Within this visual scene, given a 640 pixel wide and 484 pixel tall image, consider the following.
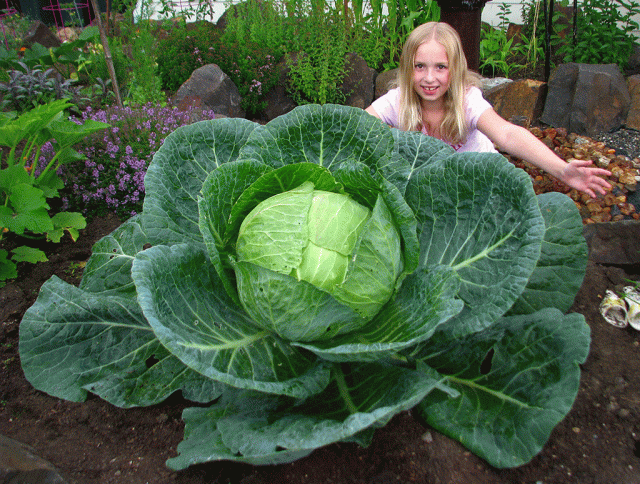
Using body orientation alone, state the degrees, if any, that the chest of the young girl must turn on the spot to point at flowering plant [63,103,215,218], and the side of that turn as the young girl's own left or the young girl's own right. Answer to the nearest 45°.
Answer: approximately 45° to the young girl's own right

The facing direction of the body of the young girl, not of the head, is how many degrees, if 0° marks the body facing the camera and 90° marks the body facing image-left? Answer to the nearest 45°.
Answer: approximately 0°

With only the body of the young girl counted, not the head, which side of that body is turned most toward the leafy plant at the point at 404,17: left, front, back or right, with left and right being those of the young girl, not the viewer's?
back

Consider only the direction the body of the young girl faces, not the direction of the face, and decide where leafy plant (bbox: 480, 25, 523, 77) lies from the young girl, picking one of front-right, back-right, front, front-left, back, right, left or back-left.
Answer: back

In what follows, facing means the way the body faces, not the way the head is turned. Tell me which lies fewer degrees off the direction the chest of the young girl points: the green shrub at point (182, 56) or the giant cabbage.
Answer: the giant cabbage

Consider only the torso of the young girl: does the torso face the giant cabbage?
yes

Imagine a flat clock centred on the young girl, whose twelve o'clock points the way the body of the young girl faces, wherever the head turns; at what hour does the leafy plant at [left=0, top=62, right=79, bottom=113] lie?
The leafy plant is roughly at 3 o'clock from the young girl.

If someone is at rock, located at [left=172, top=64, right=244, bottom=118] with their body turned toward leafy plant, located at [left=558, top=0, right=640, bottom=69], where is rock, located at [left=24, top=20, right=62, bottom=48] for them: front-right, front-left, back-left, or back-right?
back-left

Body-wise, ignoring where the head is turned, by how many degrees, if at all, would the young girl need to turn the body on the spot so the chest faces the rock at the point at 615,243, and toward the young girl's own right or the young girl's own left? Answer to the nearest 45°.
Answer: approximately 45° to the young girl's own left

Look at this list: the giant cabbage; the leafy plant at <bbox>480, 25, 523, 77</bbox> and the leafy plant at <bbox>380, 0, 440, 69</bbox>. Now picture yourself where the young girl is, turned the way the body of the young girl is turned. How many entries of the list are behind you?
2

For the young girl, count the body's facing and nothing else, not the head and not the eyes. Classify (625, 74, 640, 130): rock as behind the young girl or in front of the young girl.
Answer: behind

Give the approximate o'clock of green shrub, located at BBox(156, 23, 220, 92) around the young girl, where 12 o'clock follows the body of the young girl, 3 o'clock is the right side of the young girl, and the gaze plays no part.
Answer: The green shrub is roughly at 4 o'clock from the young girl.

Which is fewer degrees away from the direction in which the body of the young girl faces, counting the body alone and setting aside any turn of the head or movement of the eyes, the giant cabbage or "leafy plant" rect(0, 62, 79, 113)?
the giant cabbage
